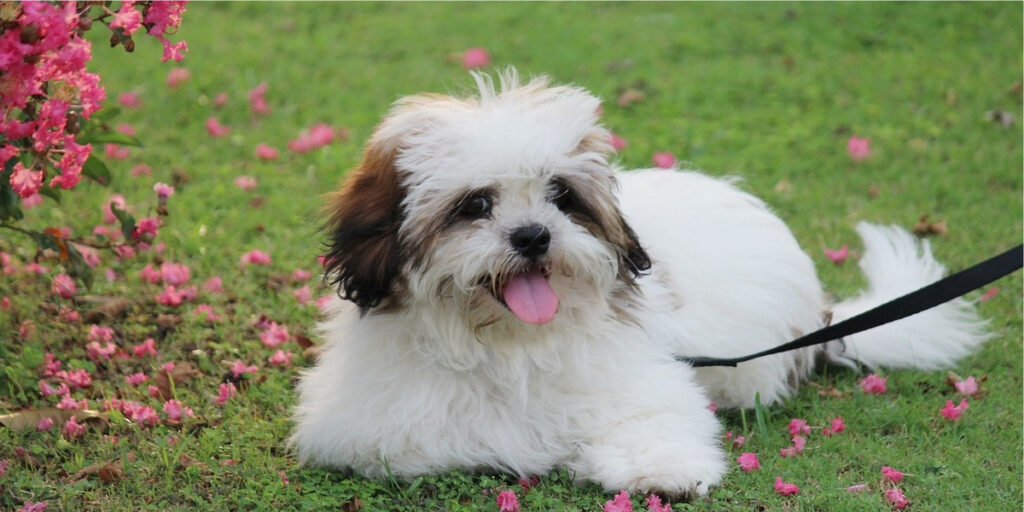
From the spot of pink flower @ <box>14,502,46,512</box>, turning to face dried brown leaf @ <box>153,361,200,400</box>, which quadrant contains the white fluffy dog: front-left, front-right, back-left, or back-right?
front-right

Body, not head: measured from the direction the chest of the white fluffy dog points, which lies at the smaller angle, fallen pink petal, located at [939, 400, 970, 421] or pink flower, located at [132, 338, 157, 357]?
the pink flower

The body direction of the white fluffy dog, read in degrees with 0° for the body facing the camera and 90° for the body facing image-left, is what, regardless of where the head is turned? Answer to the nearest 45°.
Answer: approximately 45°

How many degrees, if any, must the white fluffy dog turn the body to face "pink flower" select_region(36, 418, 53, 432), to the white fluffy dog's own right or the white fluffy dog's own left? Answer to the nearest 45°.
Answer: approximately 45° to the white fluffy dog's own right

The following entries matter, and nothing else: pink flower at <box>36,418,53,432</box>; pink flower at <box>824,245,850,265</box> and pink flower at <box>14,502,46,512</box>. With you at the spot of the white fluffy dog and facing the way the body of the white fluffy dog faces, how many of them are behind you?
1

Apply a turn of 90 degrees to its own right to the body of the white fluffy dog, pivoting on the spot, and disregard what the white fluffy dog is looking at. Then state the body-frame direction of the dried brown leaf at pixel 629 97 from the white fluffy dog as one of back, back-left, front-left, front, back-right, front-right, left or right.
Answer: front-right

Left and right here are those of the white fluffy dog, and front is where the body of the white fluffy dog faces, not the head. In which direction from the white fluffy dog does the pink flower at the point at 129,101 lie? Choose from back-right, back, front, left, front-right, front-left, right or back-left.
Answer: right

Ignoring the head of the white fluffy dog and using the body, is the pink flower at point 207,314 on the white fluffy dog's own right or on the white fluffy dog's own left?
on the white fluffy dog's own right

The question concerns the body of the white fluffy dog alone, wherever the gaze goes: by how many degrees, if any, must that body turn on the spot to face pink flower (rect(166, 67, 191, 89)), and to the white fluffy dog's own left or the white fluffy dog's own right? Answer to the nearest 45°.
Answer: approximately 90° to the white fluffy dog's own right

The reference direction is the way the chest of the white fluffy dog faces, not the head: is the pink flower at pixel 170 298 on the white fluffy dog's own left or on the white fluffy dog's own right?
on the white fluffy dog's own right

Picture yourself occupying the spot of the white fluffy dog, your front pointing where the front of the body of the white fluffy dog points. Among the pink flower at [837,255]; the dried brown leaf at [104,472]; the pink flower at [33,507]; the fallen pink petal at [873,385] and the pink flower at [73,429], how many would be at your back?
2

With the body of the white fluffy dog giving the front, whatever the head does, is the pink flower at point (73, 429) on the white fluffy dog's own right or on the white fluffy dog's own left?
on the white fluffy dog's own right

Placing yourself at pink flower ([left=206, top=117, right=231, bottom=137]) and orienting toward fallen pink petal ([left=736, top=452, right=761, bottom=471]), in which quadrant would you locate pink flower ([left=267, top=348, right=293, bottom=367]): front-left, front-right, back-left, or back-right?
front-right

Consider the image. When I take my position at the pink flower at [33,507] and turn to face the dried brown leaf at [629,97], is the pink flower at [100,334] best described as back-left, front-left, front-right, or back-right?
front-left

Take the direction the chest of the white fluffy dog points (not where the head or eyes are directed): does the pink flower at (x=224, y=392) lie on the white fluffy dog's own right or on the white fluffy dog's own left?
on the white fluffy dog's own right

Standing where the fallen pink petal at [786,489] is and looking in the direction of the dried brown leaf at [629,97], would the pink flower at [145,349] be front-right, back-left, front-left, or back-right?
front-left

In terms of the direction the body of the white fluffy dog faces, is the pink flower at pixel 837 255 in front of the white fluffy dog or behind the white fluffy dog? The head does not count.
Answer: behind

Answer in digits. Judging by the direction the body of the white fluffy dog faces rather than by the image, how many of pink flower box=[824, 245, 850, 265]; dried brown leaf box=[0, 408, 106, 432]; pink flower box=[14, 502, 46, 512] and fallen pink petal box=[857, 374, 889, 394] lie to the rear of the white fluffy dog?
2
